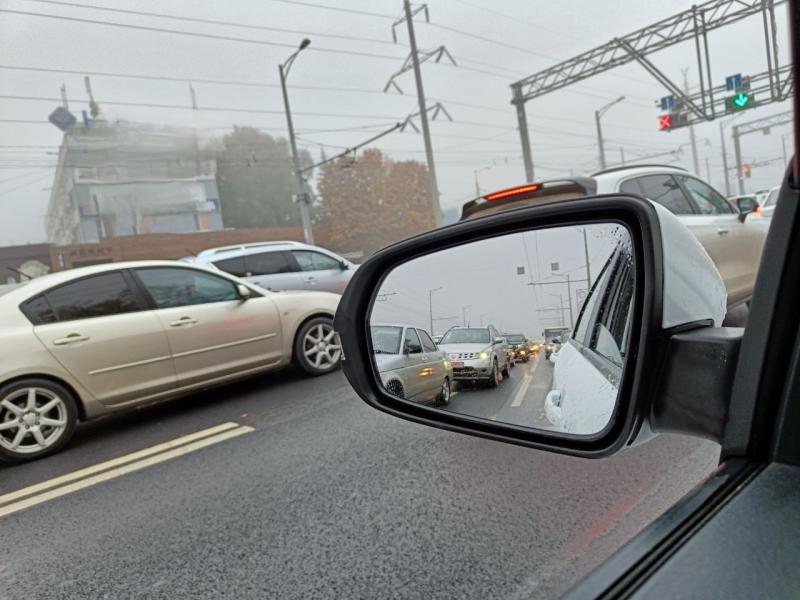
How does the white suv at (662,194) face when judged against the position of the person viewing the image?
facing away from the viewer and to the right of the viewer

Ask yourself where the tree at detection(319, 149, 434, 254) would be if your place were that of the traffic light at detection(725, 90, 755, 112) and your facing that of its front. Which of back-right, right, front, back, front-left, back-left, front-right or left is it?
back-right

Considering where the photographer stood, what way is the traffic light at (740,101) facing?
facing the viewer

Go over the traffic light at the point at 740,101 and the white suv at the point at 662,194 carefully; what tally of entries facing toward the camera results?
1

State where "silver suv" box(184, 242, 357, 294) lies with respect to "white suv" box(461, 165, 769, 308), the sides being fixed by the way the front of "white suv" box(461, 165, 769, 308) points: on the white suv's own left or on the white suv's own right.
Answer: on the white suv's own left

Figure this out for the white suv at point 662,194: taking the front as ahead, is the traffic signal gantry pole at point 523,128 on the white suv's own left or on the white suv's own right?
on the white suv's own left

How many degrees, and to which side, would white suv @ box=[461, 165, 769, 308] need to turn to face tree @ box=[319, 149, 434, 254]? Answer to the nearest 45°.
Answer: approximately 90° to its left
